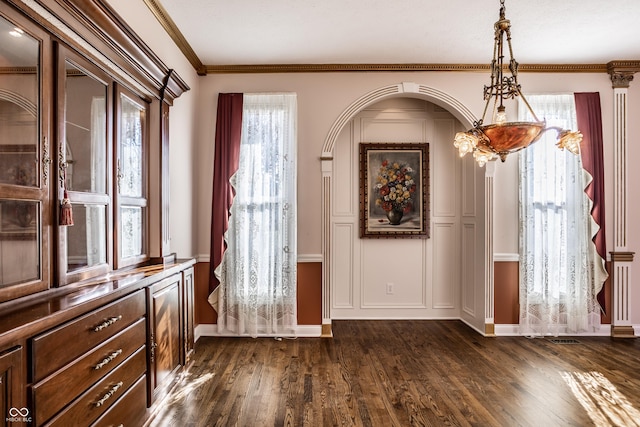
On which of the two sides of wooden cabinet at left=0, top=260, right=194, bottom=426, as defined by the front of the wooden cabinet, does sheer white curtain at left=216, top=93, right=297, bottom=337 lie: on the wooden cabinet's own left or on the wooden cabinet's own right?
on the wooden cabinet's own left

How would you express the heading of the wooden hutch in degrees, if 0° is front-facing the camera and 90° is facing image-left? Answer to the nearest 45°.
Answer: approximately 315°

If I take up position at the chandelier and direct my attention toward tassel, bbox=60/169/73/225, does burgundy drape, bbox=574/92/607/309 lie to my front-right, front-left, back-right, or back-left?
back-right

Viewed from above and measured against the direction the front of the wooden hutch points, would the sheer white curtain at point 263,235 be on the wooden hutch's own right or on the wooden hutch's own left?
on the wooden hutch's own left

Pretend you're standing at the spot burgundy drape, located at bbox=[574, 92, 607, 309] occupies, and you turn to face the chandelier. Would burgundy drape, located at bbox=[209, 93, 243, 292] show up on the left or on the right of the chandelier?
right

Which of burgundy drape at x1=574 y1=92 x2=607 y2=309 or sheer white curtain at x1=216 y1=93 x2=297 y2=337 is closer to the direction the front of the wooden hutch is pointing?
the burgundy drape
